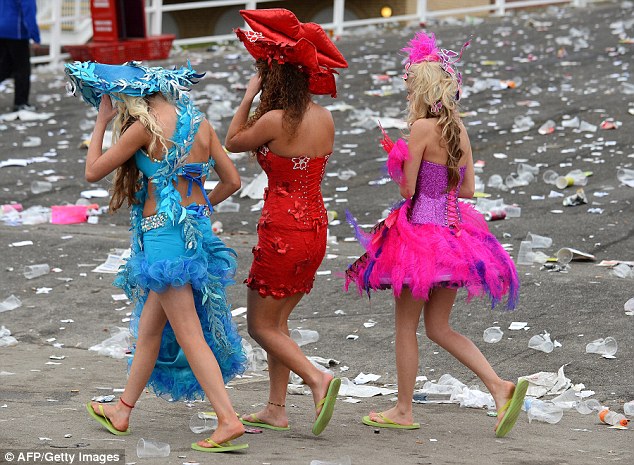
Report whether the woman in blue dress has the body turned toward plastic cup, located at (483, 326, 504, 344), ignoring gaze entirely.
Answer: no

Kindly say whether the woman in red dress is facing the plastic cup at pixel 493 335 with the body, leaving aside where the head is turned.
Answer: no

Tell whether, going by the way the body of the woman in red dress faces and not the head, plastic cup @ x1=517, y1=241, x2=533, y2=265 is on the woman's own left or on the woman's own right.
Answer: on the woman's own right

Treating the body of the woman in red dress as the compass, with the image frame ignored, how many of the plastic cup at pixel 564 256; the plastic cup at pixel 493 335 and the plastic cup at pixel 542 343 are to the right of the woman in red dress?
3

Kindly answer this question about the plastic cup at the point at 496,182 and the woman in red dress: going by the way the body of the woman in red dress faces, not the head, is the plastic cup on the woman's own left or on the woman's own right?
on the woman's own right

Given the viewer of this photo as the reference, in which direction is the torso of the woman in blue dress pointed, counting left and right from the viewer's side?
facing away from the viewer and to the left of the viewer

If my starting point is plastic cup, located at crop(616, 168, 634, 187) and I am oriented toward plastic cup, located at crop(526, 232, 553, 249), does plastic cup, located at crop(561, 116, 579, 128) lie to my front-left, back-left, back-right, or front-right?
back-right

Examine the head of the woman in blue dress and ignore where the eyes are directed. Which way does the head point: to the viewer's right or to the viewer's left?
to the viewer's left

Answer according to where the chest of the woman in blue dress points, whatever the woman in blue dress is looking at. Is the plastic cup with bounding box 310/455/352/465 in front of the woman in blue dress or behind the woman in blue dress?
behind

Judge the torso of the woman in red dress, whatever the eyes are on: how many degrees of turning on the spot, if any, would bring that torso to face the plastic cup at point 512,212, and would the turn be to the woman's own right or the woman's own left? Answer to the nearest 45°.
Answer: approximately 90° to the woman's own right

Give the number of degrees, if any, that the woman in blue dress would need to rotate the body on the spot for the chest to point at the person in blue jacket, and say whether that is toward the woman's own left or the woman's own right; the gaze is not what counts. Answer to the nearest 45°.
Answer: approximately 45° to the woman's own right

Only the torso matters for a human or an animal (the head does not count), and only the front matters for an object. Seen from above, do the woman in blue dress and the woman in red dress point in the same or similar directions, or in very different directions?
same or similar directions

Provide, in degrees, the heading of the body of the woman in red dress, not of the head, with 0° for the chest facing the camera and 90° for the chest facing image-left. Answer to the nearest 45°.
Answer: approximately 135°

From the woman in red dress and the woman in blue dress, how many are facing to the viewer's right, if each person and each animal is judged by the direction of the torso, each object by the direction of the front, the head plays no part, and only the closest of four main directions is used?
0
